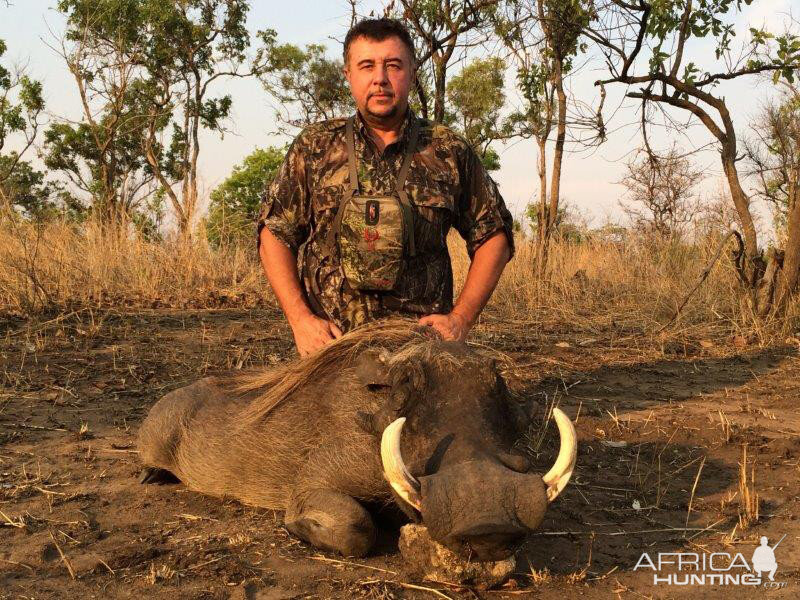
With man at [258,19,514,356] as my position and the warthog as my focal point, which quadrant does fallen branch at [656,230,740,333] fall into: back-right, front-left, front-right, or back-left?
back-left

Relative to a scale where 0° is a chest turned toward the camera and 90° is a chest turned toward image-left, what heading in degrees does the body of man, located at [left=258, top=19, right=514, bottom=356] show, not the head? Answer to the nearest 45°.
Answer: approximately 0°

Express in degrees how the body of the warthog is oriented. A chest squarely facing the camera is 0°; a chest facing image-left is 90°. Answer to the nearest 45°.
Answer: approximately 315°

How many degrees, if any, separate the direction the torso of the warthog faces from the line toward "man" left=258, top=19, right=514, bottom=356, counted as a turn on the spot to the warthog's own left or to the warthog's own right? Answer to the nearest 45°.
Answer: approximately 135° to the warthog's own left

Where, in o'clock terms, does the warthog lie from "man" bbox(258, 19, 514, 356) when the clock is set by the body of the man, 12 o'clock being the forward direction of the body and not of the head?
The warthog is roughly at 12 o'clock from the man.

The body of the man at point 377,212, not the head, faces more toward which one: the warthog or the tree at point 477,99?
the warthog

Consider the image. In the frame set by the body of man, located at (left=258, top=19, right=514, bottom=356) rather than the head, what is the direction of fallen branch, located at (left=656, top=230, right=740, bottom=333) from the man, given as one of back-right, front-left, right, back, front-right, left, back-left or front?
back-left

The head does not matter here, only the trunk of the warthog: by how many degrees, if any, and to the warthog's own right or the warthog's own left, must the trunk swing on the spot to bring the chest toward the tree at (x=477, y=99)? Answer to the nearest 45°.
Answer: approximately 135° to the warthog's own left

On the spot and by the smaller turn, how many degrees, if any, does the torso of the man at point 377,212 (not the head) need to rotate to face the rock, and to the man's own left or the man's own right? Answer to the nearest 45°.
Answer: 0° — they already face it

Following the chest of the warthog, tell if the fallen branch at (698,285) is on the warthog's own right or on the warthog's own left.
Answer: on the warthog's own left
